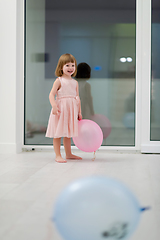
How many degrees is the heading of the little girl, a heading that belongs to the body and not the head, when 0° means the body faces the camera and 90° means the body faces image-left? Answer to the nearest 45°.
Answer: approximately 315°

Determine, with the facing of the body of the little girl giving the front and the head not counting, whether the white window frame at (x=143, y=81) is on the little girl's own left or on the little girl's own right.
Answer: on the little girl's own left

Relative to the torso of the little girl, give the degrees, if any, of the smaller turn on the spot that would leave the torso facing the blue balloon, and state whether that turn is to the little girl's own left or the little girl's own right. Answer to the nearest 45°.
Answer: approximately 45° to the little girl's own right

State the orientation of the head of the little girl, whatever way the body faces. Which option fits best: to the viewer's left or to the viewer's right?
to the viewer's right
